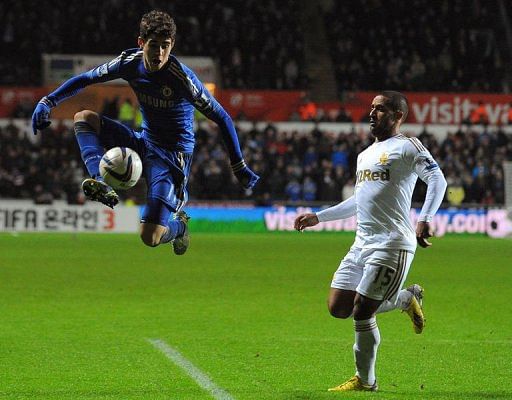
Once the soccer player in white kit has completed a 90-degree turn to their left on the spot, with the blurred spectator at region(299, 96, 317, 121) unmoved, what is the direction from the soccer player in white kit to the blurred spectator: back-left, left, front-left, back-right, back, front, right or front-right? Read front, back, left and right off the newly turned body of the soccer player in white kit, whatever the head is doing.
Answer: back-left

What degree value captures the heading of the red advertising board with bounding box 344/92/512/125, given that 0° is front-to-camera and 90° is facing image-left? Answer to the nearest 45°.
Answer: approximately 0°

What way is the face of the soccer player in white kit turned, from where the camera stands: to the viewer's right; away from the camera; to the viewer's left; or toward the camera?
to the viewer's left

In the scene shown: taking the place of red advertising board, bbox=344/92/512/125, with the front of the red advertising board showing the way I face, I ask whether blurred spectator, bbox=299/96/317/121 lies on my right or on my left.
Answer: on my right

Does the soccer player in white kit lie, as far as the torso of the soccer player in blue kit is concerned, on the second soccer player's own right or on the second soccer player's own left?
on the second soccer player's own left

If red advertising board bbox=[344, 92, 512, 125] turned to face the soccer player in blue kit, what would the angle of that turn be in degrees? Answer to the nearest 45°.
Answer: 0° — it already faces them

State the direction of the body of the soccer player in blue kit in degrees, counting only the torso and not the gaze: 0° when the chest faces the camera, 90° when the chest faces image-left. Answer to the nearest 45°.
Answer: approximately 45°

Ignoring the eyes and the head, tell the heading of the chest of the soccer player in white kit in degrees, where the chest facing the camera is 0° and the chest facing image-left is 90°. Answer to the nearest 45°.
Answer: approximately 45°

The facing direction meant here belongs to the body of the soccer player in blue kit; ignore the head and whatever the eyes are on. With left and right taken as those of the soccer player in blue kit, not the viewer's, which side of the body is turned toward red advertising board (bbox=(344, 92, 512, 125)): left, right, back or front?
back

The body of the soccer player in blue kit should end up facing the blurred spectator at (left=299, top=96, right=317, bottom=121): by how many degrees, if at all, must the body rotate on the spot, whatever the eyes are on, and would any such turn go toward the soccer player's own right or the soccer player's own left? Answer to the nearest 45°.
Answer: approximately 135° to the soccer player's own right

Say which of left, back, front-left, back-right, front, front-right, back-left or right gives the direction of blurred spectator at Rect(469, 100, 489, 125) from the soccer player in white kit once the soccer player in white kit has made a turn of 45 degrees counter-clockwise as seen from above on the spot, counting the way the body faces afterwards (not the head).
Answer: back
